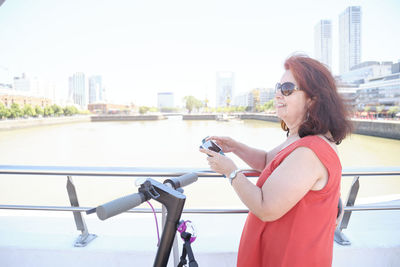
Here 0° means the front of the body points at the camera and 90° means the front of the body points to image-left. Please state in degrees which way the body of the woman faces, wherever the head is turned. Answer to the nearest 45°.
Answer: approximately 90°
